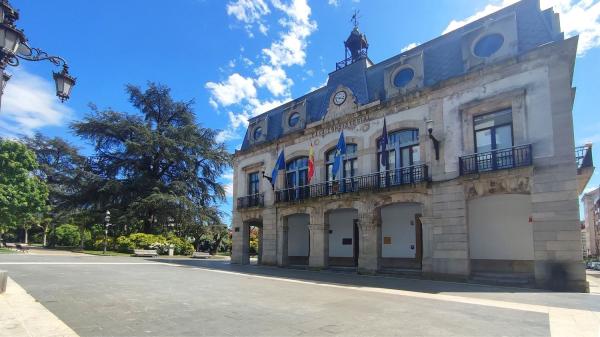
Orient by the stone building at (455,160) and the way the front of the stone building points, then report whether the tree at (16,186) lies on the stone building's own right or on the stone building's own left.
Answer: on the stone building's own right

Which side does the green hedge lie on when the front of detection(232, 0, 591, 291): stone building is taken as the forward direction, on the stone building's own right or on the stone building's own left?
on the stone building's own right

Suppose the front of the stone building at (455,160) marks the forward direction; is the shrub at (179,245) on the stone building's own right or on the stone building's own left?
on the stone building's own right

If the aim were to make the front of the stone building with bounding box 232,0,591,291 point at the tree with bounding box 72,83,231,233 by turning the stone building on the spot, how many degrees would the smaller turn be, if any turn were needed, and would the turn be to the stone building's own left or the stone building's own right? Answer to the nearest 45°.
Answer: approximately 90° to the stone building's own right

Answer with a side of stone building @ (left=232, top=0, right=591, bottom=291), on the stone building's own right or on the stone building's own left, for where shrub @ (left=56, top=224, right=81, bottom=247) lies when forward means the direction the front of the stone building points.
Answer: on the stone building's own right

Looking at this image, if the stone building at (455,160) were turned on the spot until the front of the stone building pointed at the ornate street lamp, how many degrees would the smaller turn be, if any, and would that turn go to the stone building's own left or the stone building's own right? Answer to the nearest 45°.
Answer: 0° — it already faces it

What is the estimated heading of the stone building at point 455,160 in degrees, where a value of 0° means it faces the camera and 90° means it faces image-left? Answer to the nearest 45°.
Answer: approximately 45°
